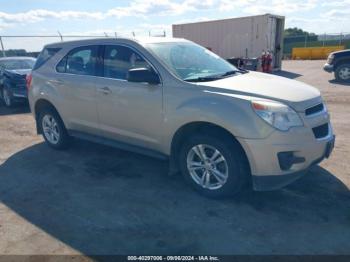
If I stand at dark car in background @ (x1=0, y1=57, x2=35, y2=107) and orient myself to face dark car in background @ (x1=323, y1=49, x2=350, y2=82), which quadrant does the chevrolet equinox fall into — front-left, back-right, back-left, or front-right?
front-right

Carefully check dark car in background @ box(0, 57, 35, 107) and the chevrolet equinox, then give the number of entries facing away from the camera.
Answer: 0

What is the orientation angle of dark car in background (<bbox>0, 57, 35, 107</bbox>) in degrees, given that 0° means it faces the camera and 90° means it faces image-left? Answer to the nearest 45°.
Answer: approximately 315°

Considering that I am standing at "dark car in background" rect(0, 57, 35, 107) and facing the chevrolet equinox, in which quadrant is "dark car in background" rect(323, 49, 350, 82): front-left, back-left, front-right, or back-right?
front-left

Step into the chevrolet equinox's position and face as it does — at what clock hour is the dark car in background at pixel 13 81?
The dark car in background is roughly at 6 o'clock from the chevrolet equinox.

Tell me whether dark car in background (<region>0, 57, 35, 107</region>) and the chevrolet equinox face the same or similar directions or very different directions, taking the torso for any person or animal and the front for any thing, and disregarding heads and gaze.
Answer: same or similar directions

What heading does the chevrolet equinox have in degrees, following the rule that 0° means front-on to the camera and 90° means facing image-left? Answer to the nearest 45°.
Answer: approximately 315°

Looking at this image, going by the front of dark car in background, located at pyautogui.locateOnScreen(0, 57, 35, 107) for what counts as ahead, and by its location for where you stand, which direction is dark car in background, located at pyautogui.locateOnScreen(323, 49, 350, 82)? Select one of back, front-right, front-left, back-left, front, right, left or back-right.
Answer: front-left

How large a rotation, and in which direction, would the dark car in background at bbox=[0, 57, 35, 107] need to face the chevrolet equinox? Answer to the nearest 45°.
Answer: approximately 45° to its right

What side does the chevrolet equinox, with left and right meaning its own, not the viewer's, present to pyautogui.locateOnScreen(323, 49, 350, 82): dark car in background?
left
